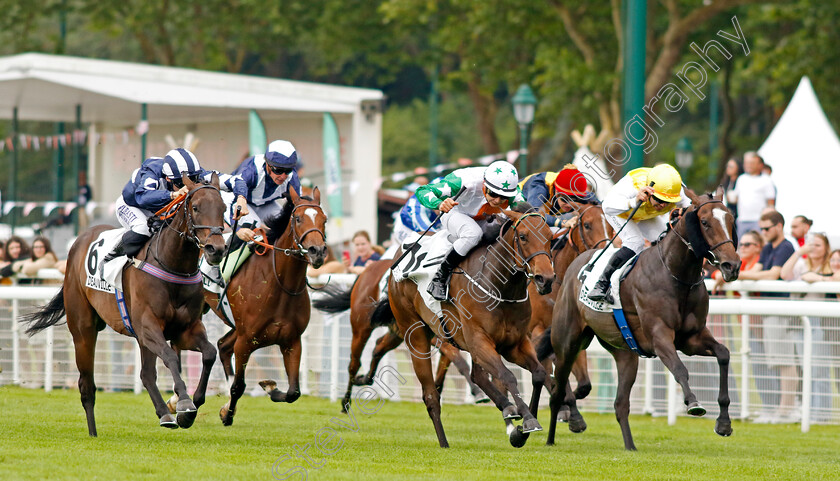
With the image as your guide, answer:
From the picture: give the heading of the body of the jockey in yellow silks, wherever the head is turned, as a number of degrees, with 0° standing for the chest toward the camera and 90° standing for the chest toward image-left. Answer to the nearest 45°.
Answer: approximately 315°

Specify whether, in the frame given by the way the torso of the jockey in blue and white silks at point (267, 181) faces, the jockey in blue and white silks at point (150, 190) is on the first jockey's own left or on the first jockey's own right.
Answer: on the first jockey's own right

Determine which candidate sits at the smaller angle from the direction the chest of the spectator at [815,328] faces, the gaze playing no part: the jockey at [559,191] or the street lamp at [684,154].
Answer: the jockey

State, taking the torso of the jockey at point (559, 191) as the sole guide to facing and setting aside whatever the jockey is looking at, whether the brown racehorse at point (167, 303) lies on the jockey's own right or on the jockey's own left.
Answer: on the jockey's own right

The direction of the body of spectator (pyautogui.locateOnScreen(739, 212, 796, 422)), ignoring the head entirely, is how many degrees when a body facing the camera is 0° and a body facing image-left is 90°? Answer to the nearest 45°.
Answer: approximately 45°

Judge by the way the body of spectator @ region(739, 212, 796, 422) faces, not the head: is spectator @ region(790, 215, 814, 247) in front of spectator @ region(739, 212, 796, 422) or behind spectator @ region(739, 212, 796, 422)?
behind

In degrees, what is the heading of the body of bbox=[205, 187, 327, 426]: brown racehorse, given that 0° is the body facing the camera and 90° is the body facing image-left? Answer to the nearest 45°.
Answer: approximately 315°

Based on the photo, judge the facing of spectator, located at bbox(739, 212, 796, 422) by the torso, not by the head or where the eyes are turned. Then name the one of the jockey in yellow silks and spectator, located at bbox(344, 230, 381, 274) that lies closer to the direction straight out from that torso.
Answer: the jockey in yellow silks

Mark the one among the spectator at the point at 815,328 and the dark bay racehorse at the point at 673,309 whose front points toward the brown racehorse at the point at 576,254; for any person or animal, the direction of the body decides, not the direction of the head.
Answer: the spectator
